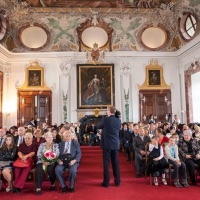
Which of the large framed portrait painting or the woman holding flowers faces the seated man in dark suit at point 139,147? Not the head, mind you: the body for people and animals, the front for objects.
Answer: the large framed portrait painting

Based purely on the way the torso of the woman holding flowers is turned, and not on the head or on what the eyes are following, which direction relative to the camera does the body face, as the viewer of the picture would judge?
toward the camera

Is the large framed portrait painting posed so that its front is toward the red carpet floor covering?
yes

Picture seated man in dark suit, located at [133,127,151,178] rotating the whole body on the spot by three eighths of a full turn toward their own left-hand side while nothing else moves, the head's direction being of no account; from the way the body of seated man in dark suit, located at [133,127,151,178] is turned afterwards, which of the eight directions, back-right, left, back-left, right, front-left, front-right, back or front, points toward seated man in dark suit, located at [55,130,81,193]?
back

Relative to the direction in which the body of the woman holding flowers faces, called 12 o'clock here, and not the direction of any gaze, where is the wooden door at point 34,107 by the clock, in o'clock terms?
The wooden door is roughly at 6 o'clock from the woman holding flowers.

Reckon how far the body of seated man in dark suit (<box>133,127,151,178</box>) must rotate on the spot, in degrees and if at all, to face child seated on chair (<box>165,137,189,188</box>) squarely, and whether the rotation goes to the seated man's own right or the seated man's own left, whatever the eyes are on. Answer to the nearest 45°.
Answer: approximately 45° to the seated man's own left

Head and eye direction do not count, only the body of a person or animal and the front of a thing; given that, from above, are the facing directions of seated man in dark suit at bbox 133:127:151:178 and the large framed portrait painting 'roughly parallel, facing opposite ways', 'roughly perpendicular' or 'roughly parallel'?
roughly parallel

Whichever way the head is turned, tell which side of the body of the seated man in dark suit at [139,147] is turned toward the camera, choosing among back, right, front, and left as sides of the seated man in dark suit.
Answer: front

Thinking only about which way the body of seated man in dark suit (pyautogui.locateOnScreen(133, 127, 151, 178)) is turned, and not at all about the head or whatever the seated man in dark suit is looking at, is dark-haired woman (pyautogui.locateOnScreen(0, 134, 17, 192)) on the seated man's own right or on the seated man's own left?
on the seated man's own right

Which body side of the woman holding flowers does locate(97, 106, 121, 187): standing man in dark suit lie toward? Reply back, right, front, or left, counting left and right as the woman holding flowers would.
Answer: left

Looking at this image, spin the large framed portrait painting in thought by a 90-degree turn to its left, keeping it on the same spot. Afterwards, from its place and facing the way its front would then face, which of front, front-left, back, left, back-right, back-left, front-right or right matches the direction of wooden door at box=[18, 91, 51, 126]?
back

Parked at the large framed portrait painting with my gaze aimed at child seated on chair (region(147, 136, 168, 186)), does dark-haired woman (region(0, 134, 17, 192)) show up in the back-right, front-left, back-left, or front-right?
front-right
